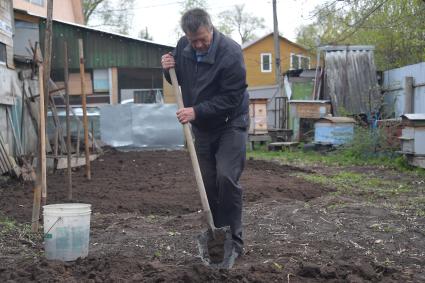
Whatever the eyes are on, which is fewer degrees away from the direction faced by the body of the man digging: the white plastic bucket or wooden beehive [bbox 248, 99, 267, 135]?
the white plastic bucket

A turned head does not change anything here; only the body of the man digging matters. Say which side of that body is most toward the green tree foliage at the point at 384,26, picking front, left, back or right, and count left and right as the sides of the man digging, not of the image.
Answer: back

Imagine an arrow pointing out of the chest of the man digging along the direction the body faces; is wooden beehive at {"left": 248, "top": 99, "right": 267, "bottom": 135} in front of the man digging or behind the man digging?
behind

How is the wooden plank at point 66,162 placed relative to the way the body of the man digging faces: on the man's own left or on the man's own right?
on the man's own right

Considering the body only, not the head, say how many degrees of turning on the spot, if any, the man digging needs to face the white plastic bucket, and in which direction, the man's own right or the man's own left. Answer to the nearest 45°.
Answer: approximately 45° to the man's own right

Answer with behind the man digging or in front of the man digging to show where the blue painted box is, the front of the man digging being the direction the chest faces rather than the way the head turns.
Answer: behind

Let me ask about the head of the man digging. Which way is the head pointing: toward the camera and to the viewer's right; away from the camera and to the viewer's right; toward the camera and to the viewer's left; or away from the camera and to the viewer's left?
toward the camera and to the viewer's left

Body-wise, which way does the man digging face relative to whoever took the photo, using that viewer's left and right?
facing the viewer and to the left of the viewer
